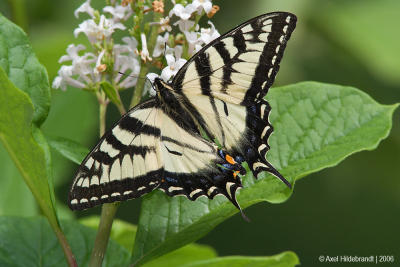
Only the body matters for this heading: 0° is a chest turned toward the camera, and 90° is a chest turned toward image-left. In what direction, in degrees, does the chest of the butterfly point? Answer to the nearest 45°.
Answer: approximately 135°

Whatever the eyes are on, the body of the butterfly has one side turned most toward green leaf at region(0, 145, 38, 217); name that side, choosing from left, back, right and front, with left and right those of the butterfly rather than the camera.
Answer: front
